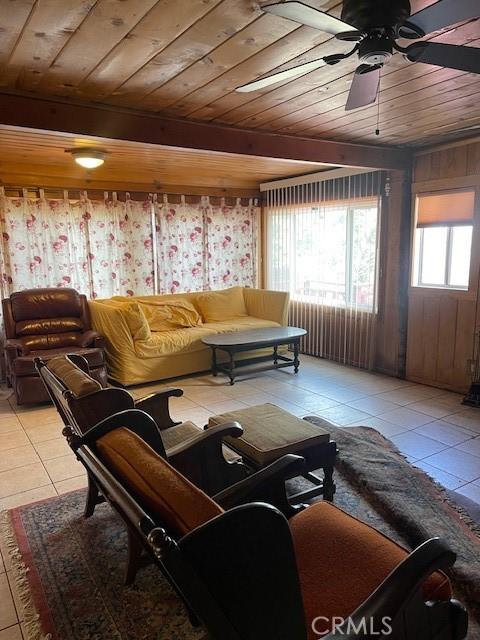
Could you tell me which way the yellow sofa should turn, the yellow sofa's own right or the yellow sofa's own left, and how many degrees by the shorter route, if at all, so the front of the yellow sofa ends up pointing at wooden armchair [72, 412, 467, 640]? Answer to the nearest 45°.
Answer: approximately 45° to the yellow sofa's own right

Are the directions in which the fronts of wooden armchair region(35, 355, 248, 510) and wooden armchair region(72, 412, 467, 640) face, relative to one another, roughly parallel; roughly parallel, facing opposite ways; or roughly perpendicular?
roughly parallel

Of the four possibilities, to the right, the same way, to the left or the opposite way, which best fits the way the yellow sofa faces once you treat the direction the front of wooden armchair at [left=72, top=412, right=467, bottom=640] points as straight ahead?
to the right

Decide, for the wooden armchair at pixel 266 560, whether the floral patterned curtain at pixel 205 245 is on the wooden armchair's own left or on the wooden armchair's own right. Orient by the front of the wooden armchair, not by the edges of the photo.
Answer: on the wooden armchair's own left

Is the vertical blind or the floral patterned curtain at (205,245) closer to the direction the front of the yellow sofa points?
the vertical blind

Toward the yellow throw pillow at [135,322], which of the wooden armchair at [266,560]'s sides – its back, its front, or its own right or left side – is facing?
left

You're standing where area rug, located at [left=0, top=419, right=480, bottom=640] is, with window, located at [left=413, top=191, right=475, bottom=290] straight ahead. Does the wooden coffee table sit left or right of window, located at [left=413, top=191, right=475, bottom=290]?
left

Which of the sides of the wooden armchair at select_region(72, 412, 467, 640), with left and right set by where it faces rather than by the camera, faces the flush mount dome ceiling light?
left

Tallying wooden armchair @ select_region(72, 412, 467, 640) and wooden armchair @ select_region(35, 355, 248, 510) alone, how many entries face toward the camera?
0

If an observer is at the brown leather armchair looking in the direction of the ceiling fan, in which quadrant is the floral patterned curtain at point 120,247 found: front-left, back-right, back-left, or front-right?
back-left

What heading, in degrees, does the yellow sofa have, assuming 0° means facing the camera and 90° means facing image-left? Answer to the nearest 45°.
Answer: approximately 315°

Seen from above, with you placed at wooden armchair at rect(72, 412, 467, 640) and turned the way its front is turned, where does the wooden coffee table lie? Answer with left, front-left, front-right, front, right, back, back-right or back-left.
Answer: front-left

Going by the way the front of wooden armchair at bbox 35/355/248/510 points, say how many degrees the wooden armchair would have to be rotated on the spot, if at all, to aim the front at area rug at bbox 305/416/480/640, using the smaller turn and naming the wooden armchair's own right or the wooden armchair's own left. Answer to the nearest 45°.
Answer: approximately 45° to the wooden armchair's own right

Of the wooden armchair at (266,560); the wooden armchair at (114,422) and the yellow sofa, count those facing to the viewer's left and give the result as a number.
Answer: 0

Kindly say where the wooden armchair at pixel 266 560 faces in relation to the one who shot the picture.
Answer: facing away from the viewer and to the right of the viewer

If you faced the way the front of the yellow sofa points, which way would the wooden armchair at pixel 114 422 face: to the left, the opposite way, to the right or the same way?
to the left
